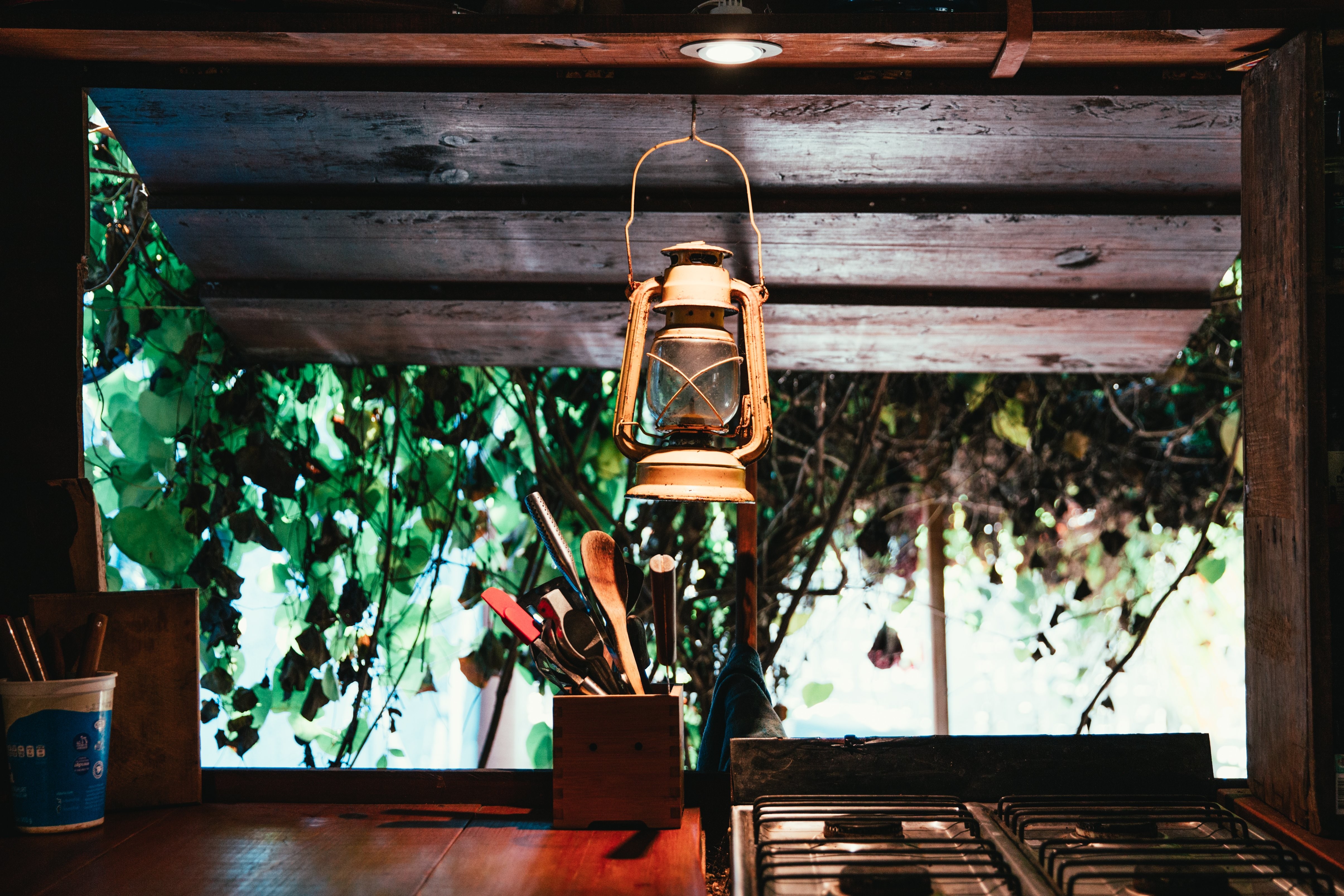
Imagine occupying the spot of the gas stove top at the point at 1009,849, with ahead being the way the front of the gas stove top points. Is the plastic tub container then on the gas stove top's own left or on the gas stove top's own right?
on the gas stove top's own right

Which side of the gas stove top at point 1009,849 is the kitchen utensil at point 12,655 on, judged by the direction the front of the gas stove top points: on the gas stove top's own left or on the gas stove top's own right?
on the gas stove top's own right

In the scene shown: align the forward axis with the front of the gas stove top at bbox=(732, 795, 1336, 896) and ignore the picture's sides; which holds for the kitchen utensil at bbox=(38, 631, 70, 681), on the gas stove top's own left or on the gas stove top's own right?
on the gas stove top's own right

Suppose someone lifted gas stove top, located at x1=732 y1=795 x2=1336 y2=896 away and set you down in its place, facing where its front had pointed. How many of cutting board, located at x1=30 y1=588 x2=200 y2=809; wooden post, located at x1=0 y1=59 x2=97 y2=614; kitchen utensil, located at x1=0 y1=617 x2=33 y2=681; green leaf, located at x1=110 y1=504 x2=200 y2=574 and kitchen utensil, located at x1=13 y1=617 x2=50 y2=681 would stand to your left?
0

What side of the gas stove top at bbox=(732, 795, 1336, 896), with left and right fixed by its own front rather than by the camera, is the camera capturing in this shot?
front

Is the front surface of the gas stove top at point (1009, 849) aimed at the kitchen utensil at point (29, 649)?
no

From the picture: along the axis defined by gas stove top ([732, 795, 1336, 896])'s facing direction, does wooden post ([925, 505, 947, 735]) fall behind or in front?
behind

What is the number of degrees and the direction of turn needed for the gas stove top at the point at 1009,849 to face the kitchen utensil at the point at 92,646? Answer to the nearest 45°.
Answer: approximately 90° to its right

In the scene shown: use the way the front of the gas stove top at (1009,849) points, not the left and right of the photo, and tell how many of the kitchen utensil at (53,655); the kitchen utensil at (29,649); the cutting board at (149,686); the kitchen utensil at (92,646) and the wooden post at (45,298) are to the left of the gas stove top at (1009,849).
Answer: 0
